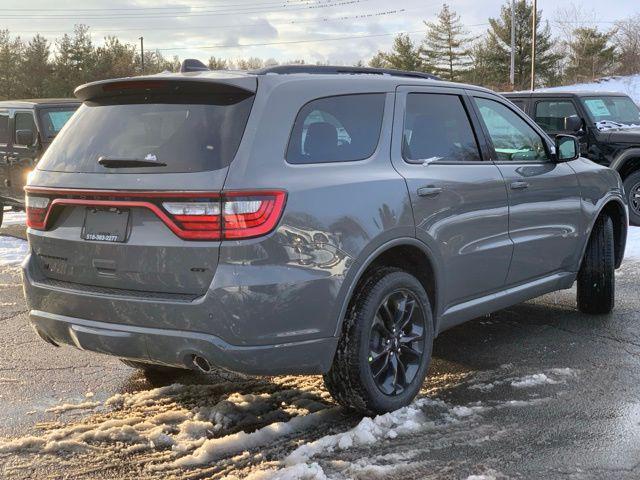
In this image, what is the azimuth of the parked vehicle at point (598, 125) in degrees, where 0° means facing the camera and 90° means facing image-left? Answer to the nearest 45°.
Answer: approximately 315°

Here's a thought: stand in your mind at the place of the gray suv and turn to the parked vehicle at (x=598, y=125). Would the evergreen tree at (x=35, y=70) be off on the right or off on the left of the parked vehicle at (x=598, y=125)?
left

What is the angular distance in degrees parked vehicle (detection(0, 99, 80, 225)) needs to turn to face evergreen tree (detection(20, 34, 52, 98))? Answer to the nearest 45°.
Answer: approximately 135° to its left

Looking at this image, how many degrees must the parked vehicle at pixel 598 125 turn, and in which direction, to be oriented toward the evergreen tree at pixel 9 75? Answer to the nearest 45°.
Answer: approximately 180°

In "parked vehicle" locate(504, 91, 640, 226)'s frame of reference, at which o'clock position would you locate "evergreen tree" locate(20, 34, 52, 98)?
The evergreen tree is roughly at 6 o'clock from the parked vehicle.

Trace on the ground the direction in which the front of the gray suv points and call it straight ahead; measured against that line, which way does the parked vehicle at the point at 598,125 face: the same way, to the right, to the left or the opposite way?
to the right

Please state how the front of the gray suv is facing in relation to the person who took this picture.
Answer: facing away from the viewer and to the right of the viewer

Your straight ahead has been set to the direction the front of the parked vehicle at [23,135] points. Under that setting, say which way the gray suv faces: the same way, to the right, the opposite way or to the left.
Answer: to the left

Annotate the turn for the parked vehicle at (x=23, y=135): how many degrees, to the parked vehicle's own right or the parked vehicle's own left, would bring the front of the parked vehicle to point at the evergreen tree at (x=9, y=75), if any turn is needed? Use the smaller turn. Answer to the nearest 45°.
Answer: approximately 135° to the parked vehicle's own left

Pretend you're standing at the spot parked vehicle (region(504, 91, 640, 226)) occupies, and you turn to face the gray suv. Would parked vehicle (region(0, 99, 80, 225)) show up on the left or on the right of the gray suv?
right
